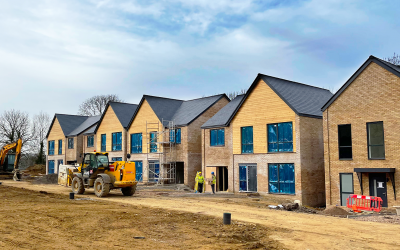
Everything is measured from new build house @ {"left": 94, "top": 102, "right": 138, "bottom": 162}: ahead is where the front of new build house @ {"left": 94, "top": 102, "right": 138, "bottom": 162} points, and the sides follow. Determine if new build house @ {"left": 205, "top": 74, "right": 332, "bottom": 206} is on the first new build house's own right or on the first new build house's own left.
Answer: on the first new build house's own left

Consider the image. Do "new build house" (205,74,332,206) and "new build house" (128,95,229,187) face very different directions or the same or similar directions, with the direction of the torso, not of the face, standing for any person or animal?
same or similar directions

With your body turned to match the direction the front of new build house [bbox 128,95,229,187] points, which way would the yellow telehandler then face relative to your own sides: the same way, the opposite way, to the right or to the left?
to the right

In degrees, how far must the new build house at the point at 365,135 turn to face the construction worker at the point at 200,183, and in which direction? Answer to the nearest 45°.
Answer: approximately 90° to its right

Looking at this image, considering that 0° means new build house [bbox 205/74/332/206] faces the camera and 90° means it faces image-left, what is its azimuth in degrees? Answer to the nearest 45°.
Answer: approximately 45°

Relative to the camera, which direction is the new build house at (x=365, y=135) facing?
toward the camera

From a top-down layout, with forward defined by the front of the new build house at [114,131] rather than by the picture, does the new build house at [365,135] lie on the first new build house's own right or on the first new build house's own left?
on the first new build house's own left

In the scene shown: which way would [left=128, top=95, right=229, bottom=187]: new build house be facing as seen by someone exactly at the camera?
facing the viewer and to the left of the viewer

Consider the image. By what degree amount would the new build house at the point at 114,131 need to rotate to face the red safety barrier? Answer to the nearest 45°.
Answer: approximately 90° to its left

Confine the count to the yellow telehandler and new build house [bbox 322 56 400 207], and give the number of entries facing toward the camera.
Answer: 1

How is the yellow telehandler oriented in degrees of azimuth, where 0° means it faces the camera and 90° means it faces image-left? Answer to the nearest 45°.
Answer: approximately 135°

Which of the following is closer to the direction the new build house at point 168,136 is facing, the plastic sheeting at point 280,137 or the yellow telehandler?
the yellow telehandler

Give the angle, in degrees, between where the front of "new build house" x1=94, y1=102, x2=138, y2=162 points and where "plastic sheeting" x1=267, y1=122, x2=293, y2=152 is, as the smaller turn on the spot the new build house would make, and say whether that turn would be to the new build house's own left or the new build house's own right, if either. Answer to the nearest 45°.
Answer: approximately 90° to the new build house's own left
